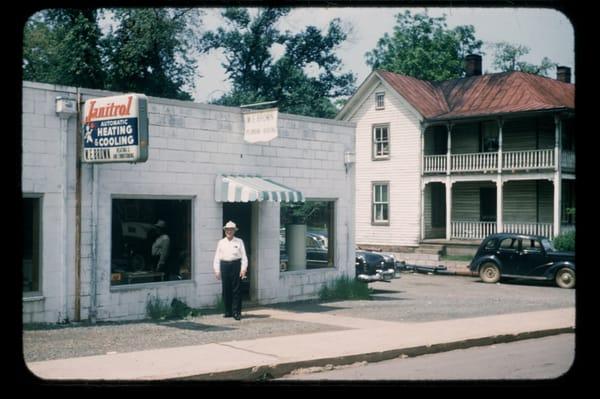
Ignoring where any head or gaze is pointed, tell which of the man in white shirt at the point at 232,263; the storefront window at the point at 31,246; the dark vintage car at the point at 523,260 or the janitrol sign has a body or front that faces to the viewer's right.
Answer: the dark vintage car

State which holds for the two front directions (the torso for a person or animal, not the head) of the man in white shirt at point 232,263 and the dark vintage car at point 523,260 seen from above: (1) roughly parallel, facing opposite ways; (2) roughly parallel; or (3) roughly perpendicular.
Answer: roughly perpendicular

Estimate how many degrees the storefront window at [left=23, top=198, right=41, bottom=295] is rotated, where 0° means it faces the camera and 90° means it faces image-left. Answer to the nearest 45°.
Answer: approximately 0°

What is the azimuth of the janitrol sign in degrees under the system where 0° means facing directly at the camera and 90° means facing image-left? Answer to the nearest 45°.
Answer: approximately 45°

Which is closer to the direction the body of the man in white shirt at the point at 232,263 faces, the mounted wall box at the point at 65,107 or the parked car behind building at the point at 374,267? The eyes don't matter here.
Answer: the mounted wall box

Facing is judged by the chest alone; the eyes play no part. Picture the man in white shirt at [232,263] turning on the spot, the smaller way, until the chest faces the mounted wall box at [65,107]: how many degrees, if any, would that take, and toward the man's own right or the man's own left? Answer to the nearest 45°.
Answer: approximately 45° to the man's own right

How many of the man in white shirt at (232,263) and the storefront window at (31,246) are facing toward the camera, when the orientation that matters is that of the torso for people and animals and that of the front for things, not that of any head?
2

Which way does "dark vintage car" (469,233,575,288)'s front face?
to the viewer's right
